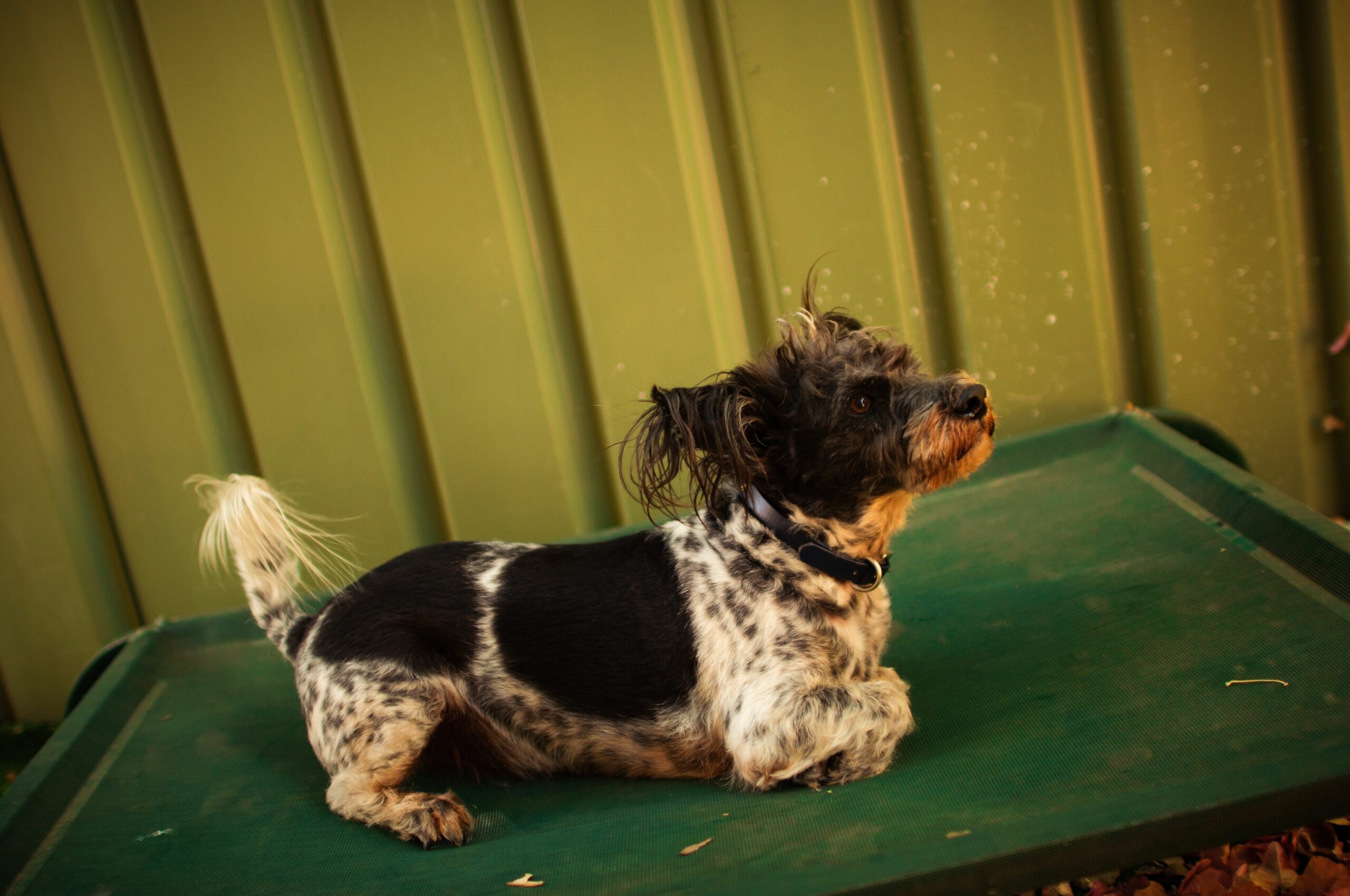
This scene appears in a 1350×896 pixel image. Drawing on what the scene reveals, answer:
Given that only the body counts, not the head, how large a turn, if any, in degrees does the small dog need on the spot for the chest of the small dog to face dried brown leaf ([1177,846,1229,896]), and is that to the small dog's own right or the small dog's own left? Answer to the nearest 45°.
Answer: approximately 45° to the small dog's own right

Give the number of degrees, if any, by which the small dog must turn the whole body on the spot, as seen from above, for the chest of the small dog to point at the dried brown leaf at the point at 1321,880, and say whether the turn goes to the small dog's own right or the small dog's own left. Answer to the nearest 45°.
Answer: approximately 45° to the small dog's own right

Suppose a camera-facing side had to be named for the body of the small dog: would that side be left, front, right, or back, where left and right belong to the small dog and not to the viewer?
right

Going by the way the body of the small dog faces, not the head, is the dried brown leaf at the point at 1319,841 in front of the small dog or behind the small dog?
in front
